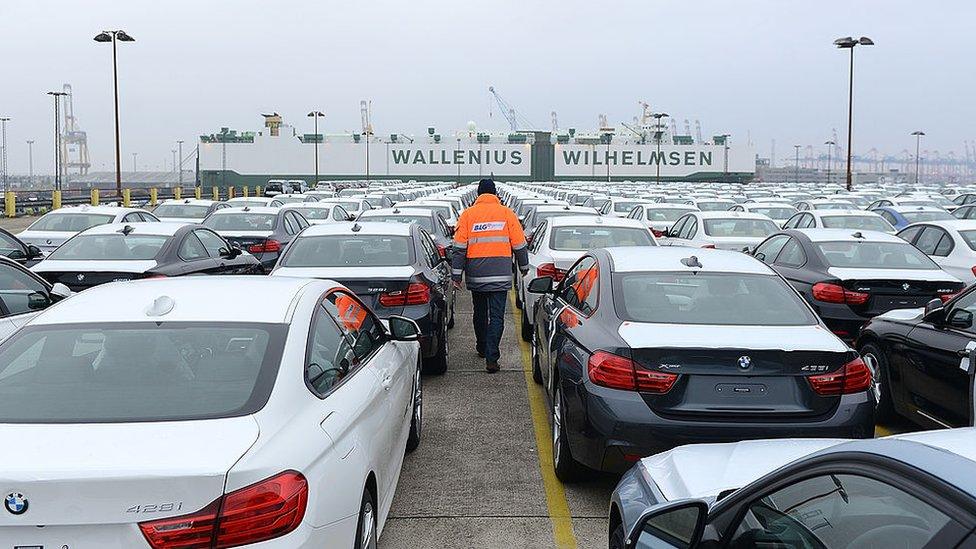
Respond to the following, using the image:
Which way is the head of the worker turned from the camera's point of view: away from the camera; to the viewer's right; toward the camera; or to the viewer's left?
away from the camera

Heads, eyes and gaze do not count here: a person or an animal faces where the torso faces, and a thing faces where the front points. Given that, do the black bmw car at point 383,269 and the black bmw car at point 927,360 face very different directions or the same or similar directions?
same or similar directions

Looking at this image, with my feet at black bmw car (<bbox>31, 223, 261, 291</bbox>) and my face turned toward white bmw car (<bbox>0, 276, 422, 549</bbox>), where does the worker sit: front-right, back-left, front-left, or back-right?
front-left

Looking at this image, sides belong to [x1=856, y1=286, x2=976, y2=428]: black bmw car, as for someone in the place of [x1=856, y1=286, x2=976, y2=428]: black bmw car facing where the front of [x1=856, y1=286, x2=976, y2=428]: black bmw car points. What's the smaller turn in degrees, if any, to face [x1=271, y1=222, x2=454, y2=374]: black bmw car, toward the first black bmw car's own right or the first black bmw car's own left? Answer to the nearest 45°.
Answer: approximately 45° to the first black bmw car's own left

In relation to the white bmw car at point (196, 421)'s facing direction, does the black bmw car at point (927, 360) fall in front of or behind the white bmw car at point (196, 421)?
in front

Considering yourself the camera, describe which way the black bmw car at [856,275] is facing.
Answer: facing away from the viewer and to the left of the viewer

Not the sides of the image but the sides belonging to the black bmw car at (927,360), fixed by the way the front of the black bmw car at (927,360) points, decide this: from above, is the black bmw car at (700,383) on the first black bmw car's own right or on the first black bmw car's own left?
on the first black bmw car's own left

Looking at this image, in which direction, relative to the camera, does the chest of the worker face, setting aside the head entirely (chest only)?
away from the camera

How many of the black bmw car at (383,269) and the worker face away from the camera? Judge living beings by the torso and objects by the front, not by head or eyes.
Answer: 2

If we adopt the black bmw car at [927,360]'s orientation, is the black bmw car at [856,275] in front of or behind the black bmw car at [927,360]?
in front

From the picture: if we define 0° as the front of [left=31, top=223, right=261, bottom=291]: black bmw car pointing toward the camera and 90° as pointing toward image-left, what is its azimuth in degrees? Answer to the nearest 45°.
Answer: approximately 225°

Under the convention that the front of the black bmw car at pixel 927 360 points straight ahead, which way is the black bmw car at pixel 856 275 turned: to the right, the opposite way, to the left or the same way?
the same way

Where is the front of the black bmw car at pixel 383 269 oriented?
away from the camera

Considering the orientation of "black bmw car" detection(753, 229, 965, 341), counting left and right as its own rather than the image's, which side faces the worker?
left

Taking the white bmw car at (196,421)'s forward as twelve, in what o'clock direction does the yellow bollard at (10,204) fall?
The yellow bollard is roughly at 10 o'clock from the white bmw car.

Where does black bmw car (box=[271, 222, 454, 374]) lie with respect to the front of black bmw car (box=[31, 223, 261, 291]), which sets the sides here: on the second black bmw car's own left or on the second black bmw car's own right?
on the second black bmw car's own right

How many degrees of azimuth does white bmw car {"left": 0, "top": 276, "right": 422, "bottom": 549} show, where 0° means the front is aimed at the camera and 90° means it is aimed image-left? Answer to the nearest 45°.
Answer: approximately 225°
